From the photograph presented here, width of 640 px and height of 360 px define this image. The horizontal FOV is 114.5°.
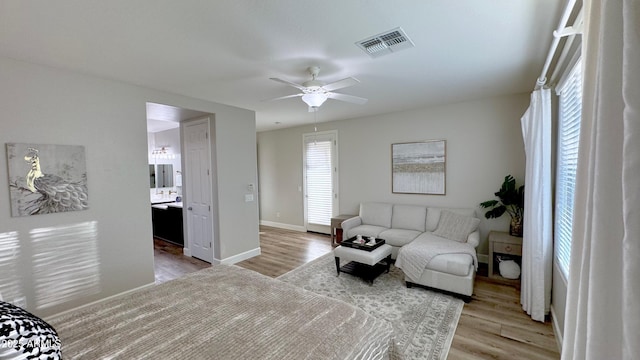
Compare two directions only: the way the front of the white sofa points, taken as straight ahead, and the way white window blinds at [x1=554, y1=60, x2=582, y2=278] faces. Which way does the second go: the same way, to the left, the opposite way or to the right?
to the right

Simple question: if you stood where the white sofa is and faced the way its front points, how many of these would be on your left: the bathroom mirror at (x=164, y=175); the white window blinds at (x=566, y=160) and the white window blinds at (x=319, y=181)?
1

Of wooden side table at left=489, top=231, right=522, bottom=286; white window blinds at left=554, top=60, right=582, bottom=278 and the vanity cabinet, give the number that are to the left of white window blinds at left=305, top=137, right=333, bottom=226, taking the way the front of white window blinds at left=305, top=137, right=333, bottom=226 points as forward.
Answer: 2

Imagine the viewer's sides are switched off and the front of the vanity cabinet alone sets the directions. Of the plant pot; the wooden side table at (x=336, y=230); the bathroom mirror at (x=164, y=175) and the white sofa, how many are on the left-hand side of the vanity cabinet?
3

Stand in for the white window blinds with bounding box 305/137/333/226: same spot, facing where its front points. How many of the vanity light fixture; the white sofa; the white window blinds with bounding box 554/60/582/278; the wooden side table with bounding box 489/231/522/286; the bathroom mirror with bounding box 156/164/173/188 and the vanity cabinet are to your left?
3

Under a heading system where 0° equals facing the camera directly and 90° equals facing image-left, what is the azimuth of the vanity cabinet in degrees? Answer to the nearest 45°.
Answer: approximately 45°

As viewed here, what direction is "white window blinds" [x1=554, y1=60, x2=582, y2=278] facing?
to the viewer's left

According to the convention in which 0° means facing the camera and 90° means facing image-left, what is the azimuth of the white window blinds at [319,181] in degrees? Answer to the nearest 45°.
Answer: approximately 45°

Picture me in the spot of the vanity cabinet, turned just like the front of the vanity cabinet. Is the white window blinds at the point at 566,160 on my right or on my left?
on my left

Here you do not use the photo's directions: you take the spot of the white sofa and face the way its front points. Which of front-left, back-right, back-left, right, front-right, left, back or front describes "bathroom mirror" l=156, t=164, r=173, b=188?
front-right

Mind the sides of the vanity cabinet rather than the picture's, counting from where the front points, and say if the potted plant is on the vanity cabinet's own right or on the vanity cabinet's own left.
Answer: on the vanity cabinet's own left

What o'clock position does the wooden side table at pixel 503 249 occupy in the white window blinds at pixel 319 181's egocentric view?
The wooden side table is roughly at 9 o'clock from the white window blinds.

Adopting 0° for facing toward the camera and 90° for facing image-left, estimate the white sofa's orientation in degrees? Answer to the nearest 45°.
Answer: approximately 45°

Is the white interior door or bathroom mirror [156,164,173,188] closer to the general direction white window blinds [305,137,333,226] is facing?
the white interior door
